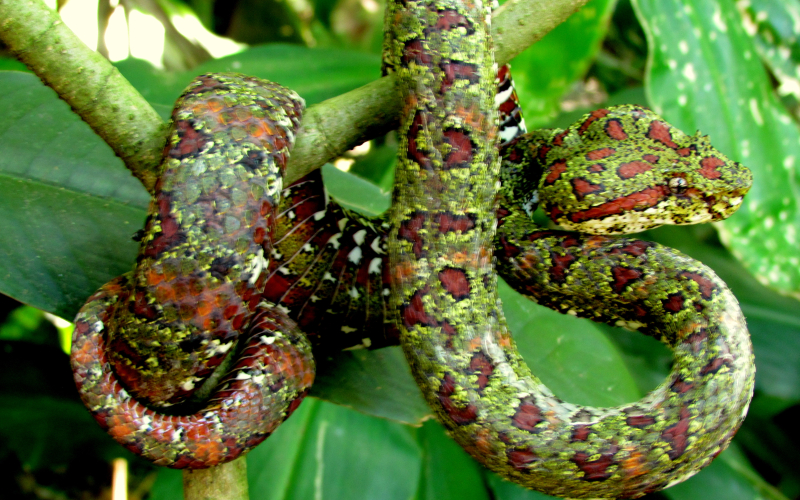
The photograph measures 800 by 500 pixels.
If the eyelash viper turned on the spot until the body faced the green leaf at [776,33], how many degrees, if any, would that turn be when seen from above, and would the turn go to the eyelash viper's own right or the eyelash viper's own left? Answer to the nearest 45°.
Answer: approximately 45° to the eyelash viper's own left

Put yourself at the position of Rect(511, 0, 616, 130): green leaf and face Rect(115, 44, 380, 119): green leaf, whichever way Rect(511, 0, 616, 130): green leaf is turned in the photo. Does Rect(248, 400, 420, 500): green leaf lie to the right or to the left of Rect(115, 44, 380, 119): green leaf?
left

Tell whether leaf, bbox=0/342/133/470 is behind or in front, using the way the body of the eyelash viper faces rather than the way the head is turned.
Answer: behind

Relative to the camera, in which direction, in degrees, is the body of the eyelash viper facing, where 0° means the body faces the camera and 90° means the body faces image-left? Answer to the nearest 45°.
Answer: approximately 270°
